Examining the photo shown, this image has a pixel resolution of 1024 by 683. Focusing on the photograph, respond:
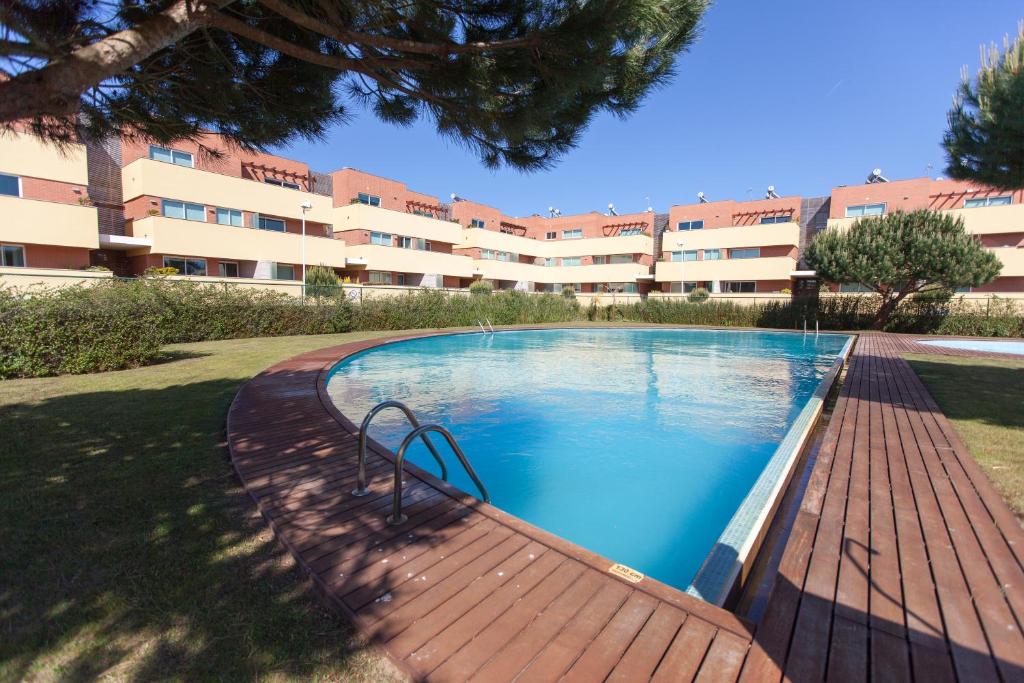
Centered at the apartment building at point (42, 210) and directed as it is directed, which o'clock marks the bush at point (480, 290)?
The bush is roughly at 9 o'clock from the apartment building.

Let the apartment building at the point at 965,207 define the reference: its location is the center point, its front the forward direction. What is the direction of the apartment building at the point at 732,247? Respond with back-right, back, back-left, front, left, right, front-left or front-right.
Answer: right

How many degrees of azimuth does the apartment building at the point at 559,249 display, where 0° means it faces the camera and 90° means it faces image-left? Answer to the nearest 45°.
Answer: approximately 0°

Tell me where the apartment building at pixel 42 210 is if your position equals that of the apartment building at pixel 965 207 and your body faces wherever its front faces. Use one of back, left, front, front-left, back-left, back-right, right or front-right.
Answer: front-right

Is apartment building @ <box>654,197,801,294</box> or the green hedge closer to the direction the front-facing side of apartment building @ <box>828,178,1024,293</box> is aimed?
the green hedge

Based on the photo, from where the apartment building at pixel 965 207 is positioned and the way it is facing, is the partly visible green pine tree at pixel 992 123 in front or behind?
in front

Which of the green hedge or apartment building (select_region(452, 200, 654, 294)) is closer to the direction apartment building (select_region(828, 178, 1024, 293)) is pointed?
the green hedge

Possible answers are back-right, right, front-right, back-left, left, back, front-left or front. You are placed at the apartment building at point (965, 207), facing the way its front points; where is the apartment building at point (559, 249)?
right

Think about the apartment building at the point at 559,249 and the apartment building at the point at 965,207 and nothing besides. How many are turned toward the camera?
2

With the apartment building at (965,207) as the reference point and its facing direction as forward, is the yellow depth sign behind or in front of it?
in front

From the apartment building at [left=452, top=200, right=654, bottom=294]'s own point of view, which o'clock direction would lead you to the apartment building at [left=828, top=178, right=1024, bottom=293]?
the apartment building at [left=828, top=178, right=1024, bottom=293] is roughly at 10 o'clock from the apartment building at [left=452, top=200, right=654, bottom=294].

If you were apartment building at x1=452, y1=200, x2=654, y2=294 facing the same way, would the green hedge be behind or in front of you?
in front

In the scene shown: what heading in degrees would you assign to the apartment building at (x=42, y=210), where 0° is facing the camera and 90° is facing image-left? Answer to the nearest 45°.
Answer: approximately 315°

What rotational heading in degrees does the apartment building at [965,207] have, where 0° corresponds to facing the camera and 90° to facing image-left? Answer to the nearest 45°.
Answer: approximately 0°
